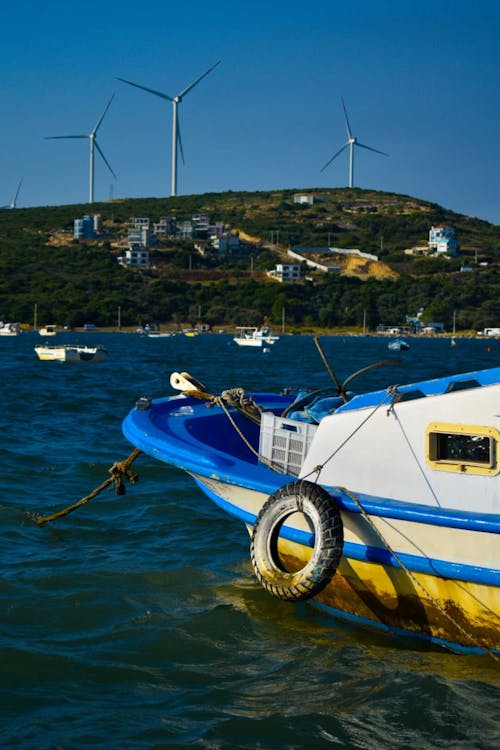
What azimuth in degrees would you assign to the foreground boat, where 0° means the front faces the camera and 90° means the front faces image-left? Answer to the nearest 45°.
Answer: approximately 135°
